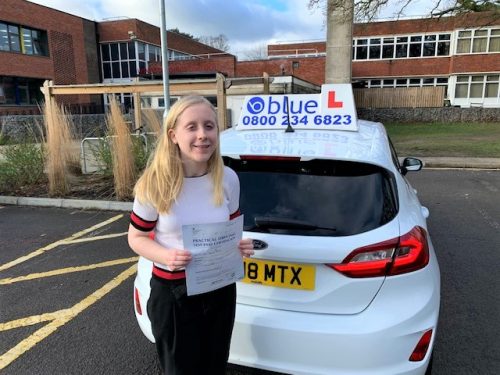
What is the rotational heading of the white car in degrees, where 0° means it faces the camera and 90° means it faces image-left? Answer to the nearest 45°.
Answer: approximately 180°

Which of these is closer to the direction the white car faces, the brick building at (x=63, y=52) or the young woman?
the brick building

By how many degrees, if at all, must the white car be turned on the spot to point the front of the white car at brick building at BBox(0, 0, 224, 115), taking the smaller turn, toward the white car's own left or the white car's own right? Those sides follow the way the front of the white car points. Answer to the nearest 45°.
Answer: approximately 45° to the white car's own left

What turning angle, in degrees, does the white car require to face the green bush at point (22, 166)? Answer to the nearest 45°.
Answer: approximately 45° to its left

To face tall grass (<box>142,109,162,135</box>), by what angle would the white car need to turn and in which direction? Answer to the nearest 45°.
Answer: approximately 45° to its left

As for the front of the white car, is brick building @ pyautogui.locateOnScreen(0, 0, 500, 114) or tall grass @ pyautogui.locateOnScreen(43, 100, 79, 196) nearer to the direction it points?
the brick building

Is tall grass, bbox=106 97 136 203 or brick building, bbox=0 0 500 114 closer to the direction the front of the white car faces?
the brick building

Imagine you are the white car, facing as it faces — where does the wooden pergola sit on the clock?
The wooden pergola is roughly at 11 o'clock from the white car.
